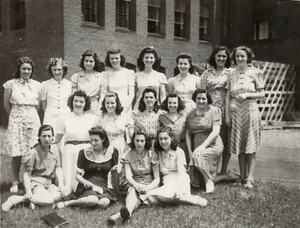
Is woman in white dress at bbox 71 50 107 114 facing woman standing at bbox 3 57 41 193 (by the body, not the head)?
no

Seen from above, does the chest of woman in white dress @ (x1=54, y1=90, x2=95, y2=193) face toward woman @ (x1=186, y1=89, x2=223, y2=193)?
no

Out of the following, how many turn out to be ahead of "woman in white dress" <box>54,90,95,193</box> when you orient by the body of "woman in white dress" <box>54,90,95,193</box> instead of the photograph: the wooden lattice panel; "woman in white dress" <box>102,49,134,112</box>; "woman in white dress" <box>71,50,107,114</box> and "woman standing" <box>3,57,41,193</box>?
0

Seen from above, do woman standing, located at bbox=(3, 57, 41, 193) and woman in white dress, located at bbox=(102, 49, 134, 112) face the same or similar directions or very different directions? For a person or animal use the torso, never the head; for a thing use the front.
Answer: same or similar directions

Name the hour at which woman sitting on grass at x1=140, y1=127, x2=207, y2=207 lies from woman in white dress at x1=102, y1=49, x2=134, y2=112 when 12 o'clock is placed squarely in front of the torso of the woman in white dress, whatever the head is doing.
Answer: The woman sitting on grass is roughly at 11 o'clock from the woman in white dress.

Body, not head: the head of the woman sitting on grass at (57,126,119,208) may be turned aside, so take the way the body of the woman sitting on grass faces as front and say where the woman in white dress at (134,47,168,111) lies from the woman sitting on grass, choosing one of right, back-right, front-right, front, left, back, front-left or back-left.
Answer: back-left

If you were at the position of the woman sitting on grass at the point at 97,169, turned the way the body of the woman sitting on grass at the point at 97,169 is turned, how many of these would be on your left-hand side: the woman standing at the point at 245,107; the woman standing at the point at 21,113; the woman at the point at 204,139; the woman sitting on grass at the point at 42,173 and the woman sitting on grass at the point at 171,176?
3

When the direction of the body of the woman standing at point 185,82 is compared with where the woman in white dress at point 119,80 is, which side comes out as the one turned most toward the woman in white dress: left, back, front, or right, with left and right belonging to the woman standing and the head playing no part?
right

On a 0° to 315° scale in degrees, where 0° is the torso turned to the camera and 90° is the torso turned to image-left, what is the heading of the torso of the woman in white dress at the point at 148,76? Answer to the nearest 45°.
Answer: approximately 0°

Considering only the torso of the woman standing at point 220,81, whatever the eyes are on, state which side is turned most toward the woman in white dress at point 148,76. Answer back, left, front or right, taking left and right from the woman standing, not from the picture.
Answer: right

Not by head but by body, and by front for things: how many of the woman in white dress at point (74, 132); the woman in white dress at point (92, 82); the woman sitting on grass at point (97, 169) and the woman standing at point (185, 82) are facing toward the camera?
4

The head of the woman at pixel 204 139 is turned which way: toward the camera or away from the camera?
toward the camera

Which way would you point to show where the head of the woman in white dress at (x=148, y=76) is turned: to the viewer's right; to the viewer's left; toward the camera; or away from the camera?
toward the camera

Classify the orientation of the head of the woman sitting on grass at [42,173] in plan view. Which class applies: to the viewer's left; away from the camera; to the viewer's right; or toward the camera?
toward the camera

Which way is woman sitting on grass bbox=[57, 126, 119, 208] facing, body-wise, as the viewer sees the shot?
toward the camera

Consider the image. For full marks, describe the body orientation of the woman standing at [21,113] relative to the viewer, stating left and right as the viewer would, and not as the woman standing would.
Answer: facing the viewer

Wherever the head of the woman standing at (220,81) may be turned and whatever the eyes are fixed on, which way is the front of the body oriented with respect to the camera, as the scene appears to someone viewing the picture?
toward the camera

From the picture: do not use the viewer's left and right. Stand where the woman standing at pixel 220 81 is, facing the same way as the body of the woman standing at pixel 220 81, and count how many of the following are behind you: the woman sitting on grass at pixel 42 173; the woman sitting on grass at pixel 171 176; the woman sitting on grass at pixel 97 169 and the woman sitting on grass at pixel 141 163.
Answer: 0
